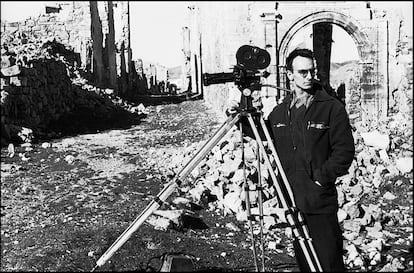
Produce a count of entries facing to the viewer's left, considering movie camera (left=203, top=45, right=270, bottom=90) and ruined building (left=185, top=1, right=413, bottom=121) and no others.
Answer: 1

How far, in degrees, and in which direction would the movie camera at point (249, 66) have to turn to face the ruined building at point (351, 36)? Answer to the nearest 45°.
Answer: approximately 90° to its right

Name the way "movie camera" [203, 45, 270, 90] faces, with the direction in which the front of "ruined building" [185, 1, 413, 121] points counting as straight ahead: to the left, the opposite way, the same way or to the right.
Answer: to the right

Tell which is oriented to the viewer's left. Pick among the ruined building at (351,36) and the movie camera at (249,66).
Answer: the movie camera

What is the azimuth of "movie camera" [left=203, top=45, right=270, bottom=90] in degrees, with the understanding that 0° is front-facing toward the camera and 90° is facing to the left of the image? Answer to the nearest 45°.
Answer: approximately 90°

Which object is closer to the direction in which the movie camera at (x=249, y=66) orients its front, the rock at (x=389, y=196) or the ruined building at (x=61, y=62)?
the ruined building

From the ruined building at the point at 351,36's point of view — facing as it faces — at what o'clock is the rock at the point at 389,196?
The rock is roughly at 12 o'clock from the ruined building.

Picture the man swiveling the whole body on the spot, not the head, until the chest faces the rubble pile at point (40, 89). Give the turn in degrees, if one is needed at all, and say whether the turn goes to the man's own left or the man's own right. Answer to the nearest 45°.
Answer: approximately 90° to the man's own right

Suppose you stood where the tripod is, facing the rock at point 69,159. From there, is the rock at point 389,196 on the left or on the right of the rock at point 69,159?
right

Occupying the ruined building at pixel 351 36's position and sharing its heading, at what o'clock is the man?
The man is roughly at 12 o'clock from the ruined building.

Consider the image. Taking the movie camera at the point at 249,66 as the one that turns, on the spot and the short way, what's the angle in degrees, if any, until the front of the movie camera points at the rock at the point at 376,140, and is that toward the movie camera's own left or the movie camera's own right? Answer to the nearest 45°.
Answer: approximately 90° to the movie camera's own right
